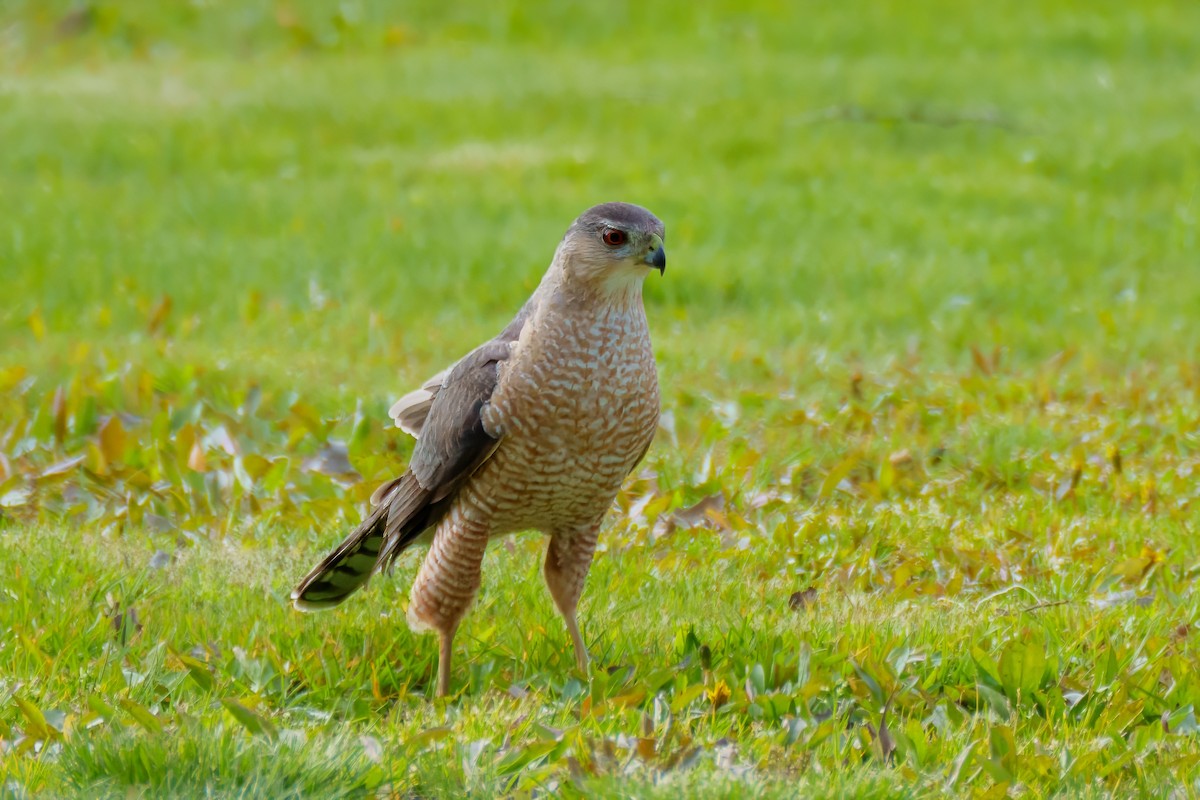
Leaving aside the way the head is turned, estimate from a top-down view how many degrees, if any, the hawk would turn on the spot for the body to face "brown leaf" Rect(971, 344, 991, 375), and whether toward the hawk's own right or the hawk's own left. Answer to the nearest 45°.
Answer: approximately 90° to the hawk's own left

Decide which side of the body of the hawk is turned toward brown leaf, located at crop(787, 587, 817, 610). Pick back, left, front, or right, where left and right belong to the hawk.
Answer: left

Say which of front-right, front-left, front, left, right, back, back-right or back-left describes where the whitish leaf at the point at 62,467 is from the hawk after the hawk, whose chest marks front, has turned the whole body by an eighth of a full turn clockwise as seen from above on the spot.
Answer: back-right

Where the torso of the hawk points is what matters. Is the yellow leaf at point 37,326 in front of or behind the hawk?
behind

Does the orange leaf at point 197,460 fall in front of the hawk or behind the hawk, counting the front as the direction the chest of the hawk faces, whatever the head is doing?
behind

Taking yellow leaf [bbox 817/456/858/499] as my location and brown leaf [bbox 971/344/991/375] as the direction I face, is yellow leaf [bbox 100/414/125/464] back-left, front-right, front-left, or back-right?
back-left

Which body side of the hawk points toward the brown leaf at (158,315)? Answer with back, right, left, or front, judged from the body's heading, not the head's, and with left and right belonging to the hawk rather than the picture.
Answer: back

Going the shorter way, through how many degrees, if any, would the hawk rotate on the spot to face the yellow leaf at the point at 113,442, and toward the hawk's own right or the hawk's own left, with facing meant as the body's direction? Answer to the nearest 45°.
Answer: approximately 180°

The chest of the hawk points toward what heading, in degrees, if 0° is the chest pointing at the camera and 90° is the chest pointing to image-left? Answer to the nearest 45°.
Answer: approximately 315°

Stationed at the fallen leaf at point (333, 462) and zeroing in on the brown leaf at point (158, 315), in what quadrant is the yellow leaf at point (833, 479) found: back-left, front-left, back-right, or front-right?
back-right

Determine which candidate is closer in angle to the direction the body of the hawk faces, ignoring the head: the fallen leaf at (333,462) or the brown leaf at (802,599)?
the brown leaf

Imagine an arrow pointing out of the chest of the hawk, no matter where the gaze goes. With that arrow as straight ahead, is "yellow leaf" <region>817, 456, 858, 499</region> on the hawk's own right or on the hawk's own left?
on the hawk's own left
